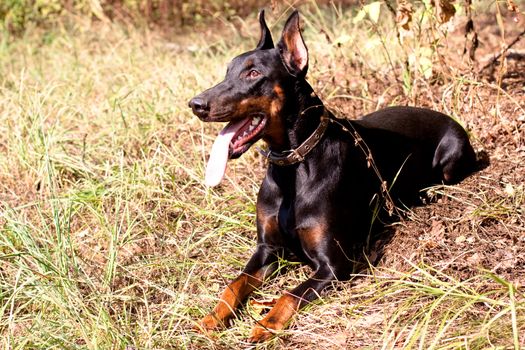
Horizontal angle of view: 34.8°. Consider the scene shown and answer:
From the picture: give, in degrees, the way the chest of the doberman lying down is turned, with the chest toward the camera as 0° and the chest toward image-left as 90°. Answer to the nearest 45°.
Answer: approximately 45°
